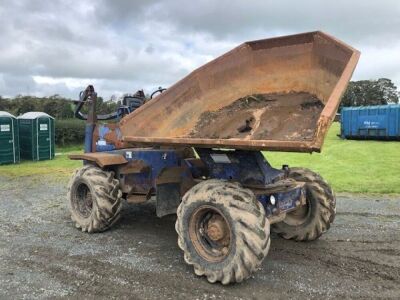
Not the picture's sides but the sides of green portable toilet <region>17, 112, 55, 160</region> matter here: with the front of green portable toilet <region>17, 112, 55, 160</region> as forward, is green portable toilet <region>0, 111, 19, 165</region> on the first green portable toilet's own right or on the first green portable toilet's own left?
on the first green portable toilet's own right

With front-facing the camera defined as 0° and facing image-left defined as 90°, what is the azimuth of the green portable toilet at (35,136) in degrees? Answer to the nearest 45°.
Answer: approximately 315°

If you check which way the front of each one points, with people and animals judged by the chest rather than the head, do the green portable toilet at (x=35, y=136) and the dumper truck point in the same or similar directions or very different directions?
same or similar directions

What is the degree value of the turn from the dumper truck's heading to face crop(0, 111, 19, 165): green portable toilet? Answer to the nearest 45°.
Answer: approximately 180°

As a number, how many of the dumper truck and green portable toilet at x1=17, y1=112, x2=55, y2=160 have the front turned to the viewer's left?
0

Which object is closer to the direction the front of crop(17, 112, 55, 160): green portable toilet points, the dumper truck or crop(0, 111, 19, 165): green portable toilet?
the dumper truck

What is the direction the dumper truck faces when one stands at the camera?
facing the viewer and to the right of the viewer

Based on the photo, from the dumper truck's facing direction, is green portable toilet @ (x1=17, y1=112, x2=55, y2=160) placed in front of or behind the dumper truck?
behind

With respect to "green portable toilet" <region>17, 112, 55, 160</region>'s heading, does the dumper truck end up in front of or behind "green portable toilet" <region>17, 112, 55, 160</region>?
in front
